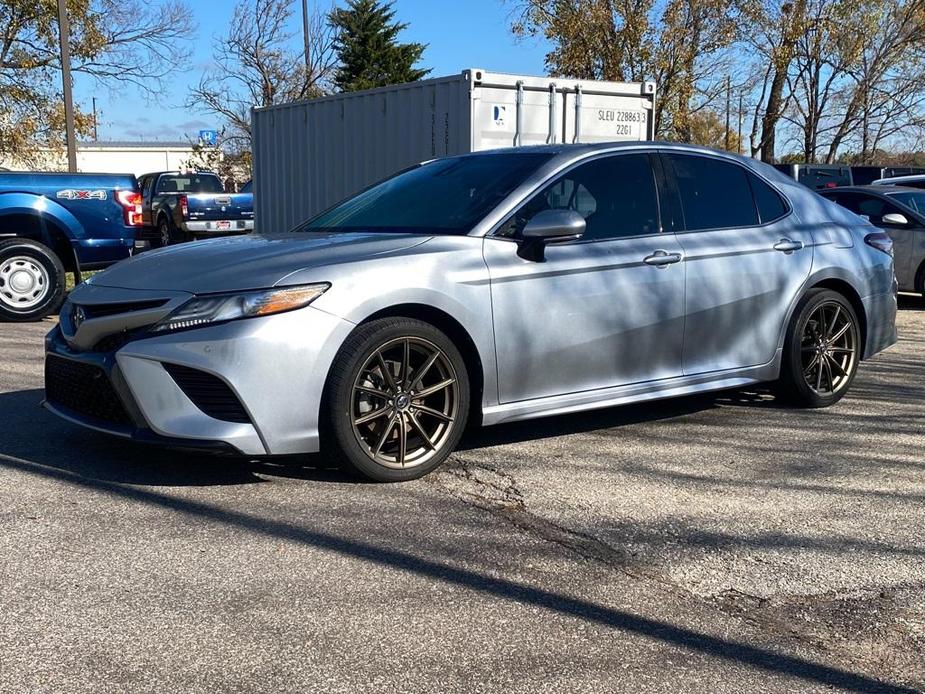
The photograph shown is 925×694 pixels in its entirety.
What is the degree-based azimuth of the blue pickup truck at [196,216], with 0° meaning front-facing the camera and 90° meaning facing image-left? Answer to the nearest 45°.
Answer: approximately 135°

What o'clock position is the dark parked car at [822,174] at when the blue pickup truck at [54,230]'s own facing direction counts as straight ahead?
The dark parked car is roughly at 5 o'clock from the blue pickup truck.

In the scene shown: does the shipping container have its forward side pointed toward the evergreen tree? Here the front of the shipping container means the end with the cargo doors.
no

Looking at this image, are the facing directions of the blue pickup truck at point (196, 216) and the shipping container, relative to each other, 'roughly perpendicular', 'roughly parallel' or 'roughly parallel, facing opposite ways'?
roughly parallel, facing opposite ways

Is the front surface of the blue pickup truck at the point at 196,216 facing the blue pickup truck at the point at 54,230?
no

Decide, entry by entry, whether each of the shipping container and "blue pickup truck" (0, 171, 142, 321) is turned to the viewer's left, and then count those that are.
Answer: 1

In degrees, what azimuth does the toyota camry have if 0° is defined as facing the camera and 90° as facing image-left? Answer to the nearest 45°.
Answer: approximately 45°

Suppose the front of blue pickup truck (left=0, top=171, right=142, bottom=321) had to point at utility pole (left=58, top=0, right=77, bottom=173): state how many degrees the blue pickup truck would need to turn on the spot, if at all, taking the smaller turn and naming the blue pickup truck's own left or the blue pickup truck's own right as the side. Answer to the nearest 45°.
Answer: approximately 90° to the blue pickup truck's own right

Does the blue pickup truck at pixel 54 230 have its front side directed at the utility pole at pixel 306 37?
no

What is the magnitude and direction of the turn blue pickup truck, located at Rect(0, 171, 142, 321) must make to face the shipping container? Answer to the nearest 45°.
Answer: approximately 180°

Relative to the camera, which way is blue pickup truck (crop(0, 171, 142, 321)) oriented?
to the viewer's left

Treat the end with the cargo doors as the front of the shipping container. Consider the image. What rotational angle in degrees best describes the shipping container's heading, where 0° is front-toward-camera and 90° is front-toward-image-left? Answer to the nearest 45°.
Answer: approximately 315°

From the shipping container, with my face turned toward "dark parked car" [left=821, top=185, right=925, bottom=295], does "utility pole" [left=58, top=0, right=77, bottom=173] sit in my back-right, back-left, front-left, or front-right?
back-left

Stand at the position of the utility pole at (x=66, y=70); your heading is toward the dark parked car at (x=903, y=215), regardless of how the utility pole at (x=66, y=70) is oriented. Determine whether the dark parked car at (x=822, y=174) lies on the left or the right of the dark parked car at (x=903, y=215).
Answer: left

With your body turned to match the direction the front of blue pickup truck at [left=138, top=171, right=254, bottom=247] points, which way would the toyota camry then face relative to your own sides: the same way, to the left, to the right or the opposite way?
to the left

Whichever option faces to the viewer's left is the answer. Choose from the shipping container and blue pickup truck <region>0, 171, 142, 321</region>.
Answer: the blue pickup truck
